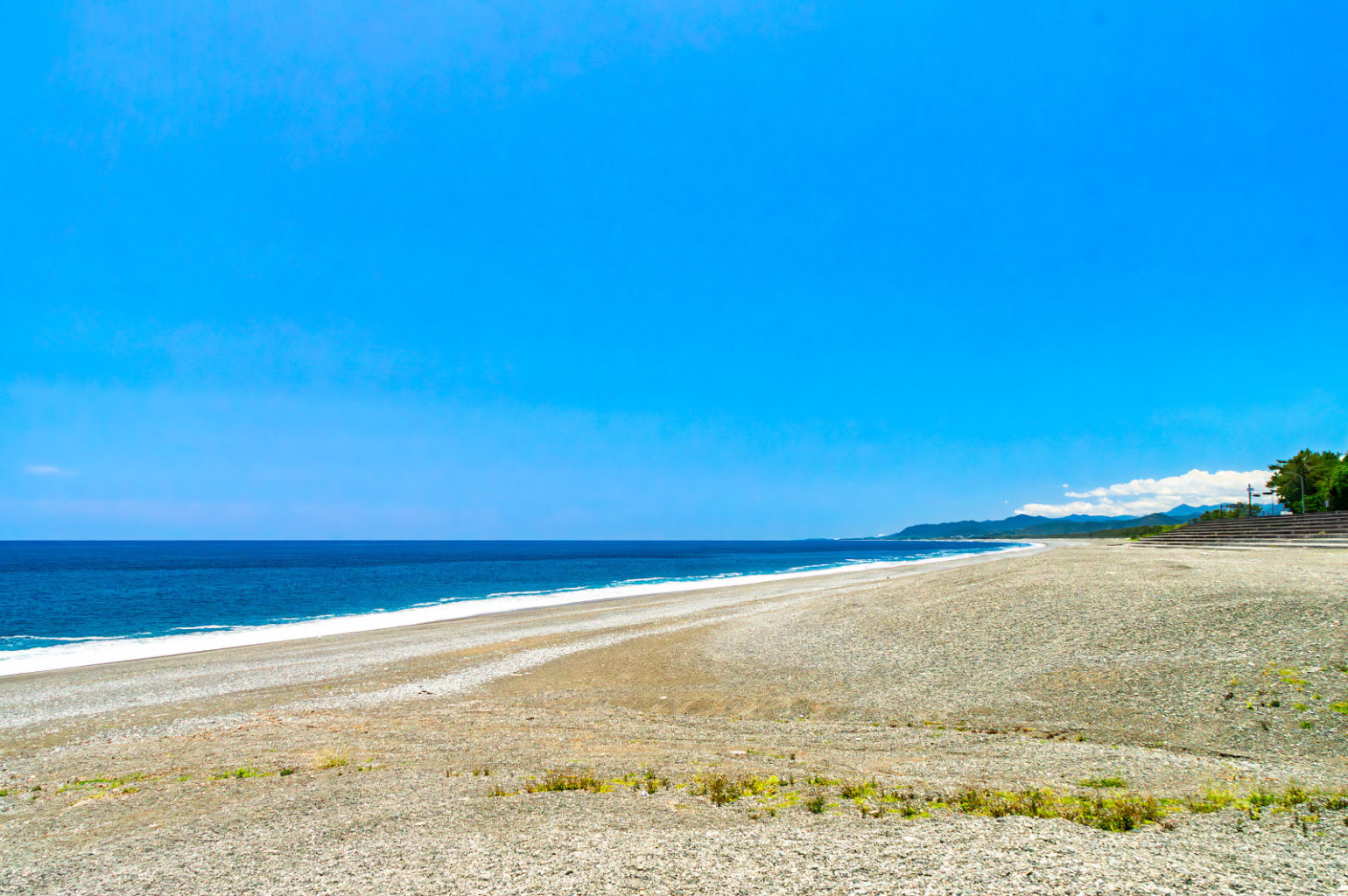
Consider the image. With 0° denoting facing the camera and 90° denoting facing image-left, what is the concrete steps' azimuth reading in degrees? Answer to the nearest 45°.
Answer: approximately 45°

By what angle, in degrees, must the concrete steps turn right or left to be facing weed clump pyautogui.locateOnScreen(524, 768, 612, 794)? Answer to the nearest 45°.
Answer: approximately 45° to its left

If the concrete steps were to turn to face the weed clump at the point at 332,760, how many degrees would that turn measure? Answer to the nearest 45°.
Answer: approximately 45° to its left
